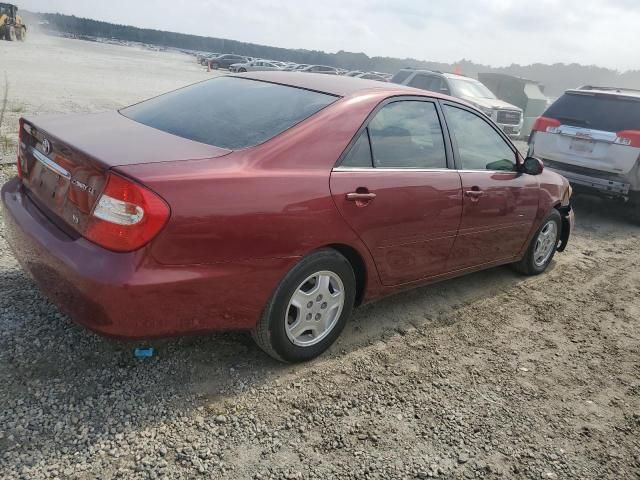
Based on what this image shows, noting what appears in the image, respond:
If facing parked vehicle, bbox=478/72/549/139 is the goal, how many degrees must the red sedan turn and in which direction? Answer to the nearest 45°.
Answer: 0° — it already faces it

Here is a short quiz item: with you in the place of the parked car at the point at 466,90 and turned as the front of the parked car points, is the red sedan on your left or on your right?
on your right

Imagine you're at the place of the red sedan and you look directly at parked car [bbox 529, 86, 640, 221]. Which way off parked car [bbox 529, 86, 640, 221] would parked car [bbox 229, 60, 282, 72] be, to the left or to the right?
left

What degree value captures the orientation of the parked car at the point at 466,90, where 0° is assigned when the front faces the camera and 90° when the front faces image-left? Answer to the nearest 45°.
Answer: approximately 315°

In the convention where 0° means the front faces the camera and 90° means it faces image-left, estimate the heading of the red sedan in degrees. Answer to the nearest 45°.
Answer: approximately 225°

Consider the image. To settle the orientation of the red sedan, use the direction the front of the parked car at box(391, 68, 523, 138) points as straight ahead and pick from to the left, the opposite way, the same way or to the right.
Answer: to the left

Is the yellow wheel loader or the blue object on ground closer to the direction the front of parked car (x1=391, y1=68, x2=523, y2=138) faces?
the blue object on ground

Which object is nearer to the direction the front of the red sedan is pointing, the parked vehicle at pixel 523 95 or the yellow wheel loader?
the parked vehicle
